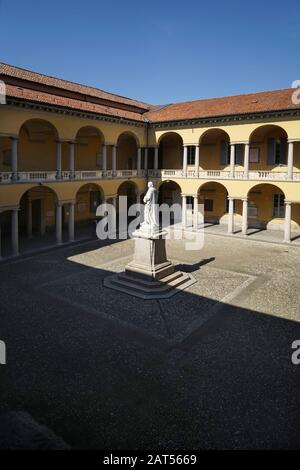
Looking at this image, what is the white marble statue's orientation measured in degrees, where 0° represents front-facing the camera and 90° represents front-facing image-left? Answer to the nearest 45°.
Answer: approximately 45°
